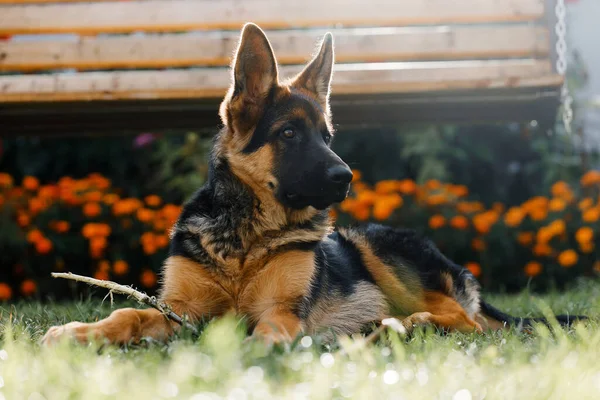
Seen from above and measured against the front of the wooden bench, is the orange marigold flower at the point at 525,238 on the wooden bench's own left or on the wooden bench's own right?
on the wooden bench's own left

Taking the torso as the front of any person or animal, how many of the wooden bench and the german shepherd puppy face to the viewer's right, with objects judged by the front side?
0

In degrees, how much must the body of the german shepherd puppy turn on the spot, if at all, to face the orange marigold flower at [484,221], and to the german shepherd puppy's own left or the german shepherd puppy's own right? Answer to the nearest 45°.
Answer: approximately 180°

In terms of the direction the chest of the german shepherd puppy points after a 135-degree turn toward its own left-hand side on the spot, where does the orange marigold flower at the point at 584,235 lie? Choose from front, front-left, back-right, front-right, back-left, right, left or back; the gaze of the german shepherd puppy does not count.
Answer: front-left

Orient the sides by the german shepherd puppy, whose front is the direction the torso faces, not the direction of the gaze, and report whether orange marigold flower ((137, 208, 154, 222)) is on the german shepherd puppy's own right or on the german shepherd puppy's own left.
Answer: on the german shepherd puppy's own right

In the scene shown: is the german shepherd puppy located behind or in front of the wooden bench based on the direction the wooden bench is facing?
in front

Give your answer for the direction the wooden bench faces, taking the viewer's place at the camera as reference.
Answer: facing the viewer

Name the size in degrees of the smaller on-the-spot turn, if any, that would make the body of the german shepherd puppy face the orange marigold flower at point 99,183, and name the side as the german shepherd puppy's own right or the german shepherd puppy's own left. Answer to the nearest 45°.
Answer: approximately 90° to the german shepherd puppy's own right

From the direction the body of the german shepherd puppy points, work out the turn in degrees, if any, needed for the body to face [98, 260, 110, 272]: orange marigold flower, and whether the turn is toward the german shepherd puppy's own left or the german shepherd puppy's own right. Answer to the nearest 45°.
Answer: approximately 90° to the german shepherd puppy's own right

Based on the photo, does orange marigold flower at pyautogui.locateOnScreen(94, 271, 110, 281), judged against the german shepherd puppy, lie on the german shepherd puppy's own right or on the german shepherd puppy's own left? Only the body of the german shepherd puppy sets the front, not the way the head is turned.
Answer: on the german shepherd puppy's own right
